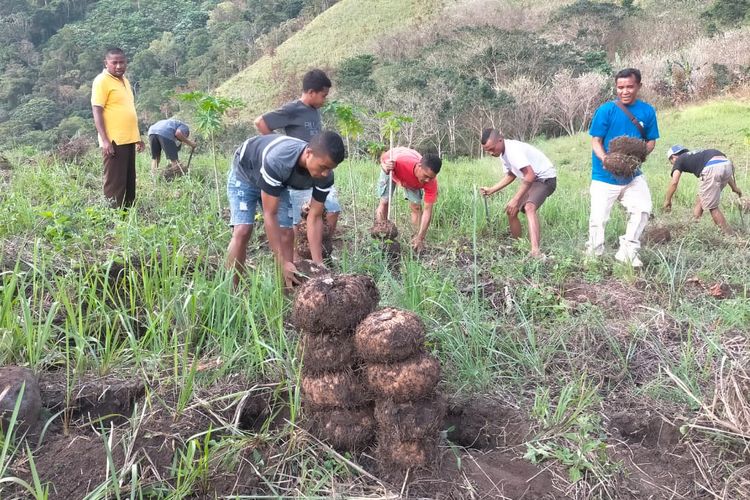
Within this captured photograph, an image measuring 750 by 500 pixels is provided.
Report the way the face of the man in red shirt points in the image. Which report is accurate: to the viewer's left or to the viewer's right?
to the viewer's right

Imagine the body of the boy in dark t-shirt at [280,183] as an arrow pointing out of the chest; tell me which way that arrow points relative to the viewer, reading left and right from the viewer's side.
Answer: facing the viewer and to the right of the viewer

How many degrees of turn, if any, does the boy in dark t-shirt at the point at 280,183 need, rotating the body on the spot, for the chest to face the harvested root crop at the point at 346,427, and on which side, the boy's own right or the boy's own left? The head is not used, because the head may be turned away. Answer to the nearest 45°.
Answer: approximately 45° to the boy's own right

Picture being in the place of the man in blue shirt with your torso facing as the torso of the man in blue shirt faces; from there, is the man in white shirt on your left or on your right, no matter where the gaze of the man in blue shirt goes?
on your right

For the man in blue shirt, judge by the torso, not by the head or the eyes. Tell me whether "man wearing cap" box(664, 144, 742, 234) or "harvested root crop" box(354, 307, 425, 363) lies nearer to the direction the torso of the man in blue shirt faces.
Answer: the harvested root crop

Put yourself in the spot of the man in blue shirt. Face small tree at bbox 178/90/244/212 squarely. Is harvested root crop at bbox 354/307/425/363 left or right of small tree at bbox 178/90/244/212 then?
left

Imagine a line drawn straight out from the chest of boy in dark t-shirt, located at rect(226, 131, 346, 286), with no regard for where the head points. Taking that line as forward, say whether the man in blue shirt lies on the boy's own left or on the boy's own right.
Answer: on the boy's own left

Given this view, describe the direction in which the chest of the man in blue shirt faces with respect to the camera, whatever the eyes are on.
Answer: toward the camera

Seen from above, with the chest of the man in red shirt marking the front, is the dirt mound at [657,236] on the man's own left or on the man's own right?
on the man's own left

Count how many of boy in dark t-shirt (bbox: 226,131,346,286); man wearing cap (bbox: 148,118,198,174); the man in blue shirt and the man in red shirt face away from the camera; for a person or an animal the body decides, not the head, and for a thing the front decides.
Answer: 0

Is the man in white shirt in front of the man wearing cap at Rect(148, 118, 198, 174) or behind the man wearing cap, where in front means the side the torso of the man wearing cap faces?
in front

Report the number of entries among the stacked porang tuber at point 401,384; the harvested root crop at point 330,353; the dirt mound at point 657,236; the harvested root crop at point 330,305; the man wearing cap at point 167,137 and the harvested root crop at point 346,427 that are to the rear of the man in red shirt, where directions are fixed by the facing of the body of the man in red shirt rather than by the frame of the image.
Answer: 1

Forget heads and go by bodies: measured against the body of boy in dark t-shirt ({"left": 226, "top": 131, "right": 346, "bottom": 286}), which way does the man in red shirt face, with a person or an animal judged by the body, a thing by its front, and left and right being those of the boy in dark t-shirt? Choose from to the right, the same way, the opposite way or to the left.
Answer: the same way

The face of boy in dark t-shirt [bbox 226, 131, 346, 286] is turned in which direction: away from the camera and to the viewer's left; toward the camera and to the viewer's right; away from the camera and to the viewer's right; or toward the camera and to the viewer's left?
toward the camera and to the viewer's right

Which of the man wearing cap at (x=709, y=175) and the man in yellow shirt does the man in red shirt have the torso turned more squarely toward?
the man wearing cap
